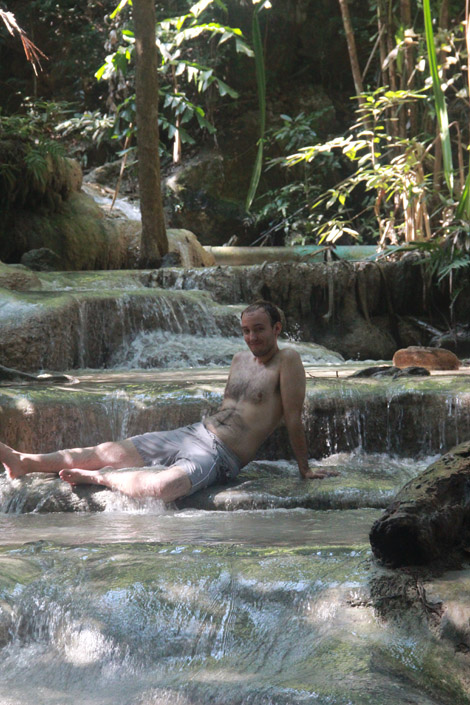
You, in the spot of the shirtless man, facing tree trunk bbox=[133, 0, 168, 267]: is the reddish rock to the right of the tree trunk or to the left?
right

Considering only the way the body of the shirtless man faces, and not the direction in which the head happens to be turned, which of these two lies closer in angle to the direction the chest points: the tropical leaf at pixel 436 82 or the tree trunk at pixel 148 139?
the tree trunk

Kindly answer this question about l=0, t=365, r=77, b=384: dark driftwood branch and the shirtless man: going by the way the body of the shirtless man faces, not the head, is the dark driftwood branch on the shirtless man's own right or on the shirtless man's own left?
on the shirtless man's own right

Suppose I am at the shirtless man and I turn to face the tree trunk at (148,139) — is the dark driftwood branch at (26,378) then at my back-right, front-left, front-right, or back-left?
front-left

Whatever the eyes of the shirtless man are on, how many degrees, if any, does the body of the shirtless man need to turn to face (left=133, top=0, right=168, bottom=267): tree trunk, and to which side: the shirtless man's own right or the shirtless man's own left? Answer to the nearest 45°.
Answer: approximately 135° to the shirtless man's own right

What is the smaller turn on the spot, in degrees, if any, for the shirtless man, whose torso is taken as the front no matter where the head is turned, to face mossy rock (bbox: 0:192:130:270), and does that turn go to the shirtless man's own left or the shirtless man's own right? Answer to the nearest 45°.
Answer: approximately 135° to the shirtless man's own right

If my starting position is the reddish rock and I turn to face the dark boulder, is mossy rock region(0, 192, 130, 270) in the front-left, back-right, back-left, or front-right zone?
back-right

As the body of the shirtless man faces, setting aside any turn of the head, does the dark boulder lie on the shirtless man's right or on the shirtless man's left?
on the shirtless man's left

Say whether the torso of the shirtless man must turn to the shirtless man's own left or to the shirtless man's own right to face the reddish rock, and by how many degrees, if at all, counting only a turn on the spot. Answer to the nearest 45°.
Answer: approximately 180°

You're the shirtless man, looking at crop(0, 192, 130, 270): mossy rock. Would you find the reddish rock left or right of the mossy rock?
right

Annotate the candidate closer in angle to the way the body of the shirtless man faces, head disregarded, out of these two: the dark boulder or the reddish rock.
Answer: the dark boulder

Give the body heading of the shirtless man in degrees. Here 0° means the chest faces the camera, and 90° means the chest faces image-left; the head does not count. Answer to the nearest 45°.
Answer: approximately 45°

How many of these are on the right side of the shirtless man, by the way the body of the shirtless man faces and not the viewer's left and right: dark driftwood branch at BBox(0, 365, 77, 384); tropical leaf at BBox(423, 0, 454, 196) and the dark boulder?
1
